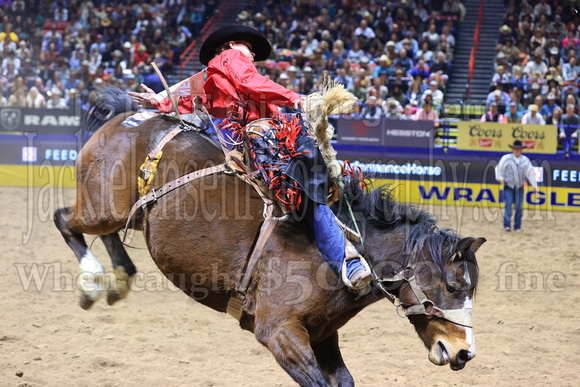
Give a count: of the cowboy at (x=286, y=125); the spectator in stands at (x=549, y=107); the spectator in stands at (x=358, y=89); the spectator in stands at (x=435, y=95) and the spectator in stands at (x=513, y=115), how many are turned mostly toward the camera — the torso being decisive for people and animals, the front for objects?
4

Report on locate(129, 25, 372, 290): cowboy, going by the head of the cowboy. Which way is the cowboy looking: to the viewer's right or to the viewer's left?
to the viewer's right

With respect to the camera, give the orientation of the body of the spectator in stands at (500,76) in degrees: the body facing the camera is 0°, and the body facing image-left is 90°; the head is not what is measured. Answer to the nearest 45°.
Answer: approximately 0°

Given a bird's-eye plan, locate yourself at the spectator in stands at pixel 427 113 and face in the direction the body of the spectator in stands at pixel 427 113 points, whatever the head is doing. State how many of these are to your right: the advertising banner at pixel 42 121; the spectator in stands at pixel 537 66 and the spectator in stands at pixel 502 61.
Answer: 1

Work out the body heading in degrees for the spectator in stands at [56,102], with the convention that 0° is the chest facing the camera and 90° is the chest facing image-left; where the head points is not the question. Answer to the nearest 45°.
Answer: approximately 0°

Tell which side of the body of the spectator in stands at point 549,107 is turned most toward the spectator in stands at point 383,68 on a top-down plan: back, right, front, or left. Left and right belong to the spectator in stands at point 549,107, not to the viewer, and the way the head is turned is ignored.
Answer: right

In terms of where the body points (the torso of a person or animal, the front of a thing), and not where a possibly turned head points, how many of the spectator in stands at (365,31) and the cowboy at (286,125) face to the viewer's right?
1

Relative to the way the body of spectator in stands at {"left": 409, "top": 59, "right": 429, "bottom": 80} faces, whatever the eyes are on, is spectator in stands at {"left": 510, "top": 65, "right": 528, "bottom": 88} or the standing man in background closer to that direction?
the standing man in background

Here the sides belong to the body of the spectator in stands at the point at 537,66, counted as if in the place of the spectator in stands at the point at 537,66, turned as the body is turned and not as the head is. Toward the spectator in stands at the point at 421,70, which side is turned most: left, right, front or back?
right

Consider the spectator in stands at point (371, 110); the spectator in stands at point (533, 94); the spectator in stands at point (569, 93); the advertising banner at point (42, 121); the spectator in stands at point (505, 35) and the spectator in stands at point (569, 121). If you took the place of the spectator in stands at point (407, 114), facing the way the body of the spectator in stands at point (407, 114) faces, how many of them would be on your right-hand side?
2

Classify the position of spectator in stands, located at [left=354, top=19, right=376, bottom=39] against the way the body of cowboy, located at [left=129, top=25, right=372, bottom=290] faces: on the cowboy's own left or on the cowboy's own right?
on the cowboy's own left

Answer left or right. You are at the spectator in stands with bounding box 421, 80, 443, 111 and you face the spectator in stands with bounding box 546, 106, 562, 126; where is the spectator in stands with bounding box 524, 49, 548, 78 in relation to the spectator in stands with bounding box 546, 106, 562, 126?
left

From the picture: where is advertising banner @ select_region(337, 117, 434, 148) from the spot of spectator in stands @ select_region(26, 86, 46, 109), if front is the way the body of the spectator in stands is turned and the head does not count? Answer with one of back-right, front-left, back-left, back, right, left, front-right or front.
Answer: front-left
